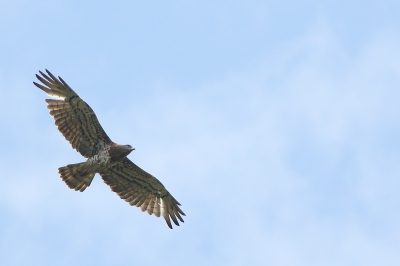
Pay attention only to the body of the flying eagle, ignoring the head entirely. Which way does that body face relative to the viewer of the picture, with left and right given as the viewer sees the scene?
facing to the right of the viewer
